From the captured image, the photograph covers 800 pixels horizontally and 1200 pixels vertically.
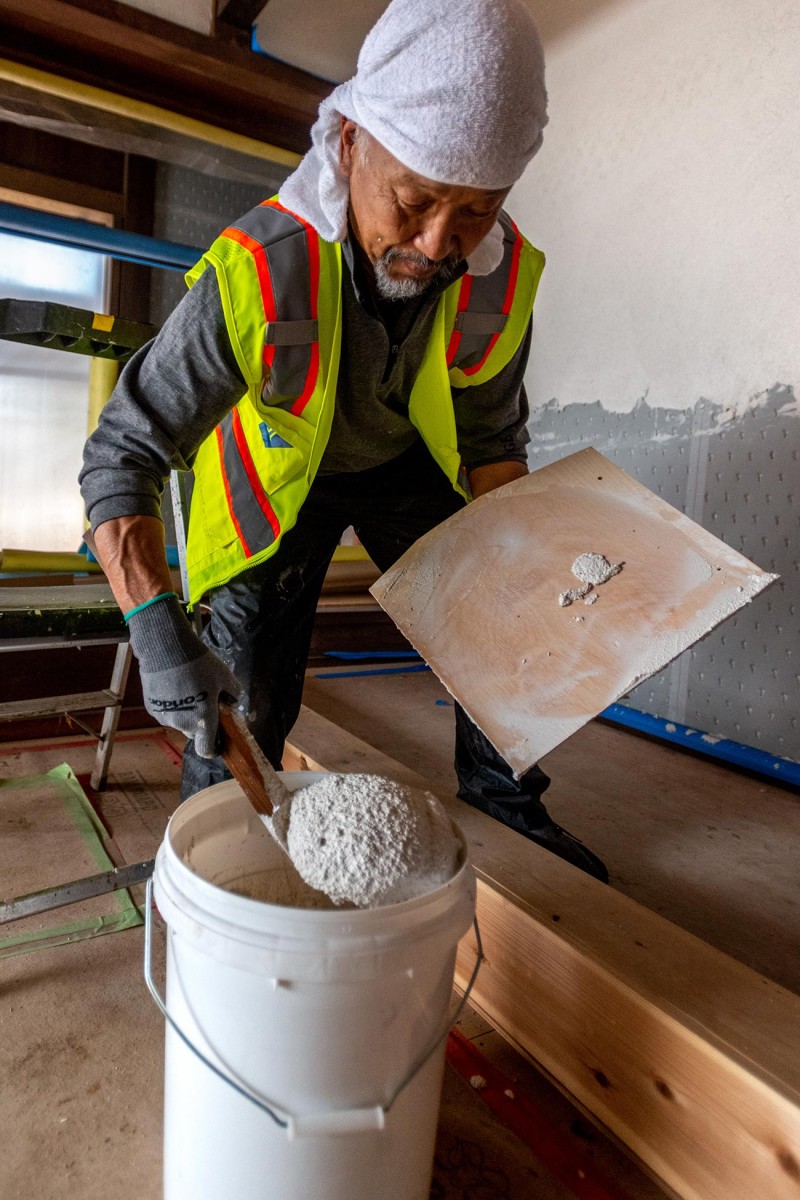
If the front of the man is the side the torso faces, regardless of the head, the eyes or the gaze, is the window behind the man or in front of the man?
behind

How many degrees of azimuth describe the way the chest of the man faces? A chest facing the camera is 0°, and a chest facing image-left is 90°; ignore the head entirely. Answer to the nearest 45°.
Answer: approximately 315°

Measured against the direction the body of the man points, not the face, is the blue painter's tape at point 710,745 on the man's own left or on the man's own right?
on the man's own left

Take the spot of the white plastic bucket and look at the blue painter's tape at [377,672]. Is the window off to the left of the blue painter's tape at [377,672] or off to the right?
left

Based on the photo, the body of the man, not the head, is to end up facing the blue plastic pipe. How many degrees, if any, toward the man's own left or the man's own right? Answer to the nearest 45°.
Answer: approximately 180°

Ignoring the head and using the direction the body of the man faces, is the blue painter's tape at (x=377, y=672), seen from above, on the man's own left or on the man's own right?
on the man's own left
